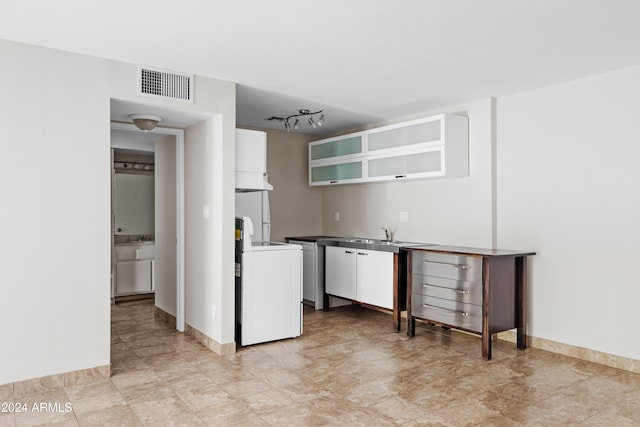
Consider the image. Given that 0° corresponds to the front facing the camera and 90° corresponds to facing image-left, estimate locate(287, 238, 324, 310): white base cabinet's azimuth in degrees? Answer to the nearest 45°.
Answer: approximately 45°

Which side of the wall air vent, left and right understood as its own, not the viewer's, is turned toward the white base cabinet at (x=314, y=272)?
left

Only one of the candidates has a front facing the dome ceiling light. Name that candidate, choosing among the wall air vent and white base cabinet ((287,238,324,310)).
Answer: the white base cabinet

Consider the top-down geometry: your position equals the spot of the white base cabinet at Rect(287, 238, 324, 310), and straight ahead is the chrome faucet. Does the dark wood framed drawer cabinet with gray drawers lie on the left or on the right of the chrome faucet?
right

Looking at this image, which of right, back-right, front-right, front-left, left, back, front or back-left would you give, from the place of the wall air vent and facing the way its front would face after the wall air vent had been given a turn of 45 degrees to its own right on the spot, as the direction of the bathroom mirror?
back

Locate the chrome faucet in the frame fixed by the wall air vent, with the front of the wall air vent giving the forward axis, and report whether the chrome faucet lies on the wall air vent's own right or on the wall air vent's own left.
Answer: on the wall air vent's own left

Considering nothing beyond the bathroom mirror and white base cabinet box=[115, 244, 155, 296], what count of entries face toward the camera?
2

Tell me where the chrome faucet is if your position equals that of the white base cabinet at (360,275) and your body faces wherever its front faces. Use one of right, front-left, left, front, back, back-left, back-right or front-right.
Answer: back

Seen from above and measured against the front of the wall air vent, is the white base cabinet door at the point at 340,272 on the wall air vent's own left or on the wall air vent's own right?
on the wall air vent's own left
